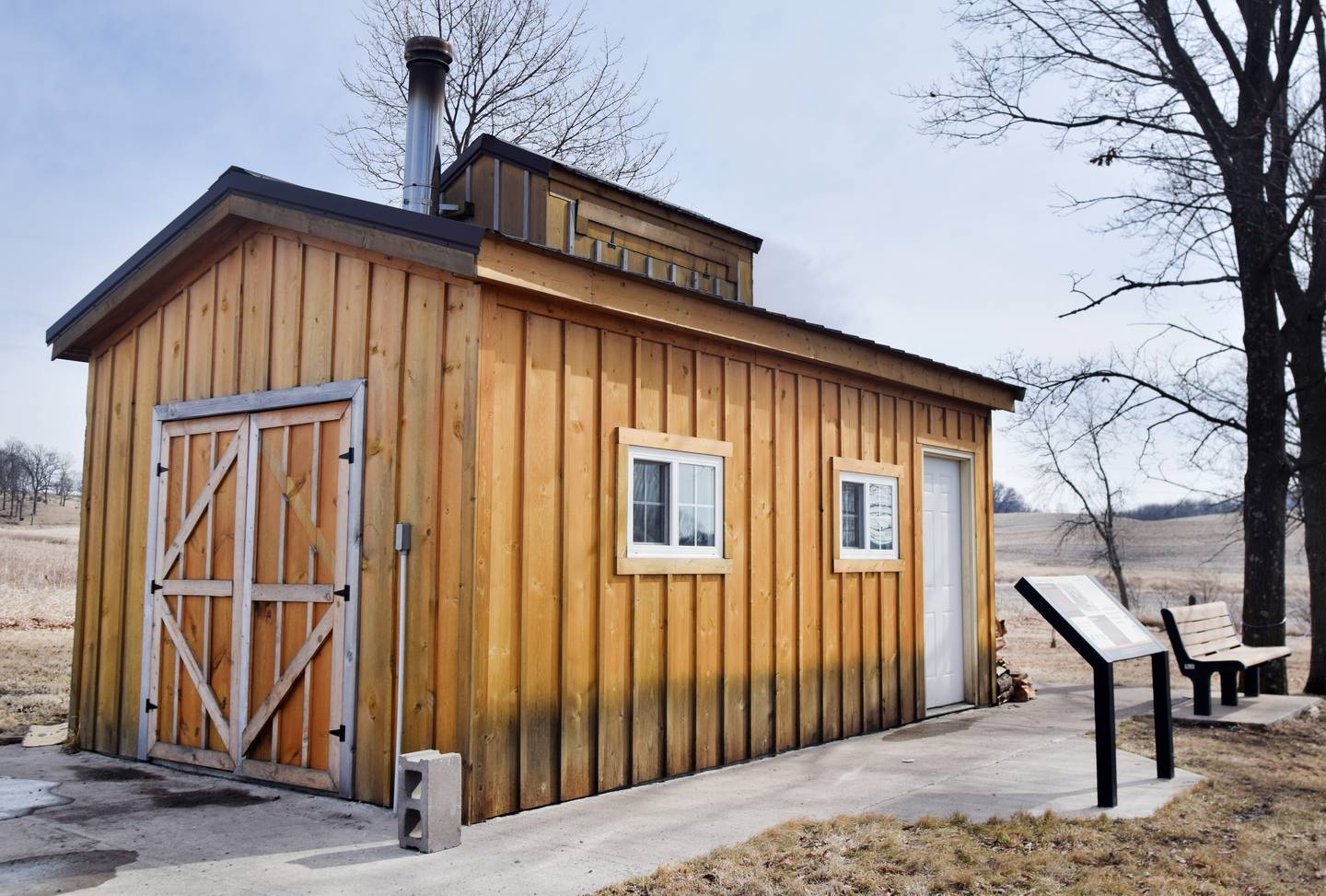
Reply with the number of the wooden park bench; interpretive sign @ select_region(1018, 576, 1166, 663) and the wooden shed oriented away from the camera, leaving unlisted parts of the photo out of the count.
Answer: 0

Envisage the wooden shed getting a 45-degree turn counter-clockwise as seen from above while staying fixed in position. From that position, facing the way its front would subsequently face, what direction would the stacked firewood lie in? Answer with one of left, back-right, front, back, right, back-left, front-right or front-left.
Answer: back-left

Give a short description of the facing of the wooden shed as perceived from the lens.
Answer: facing the viewer and to the left of the viewer

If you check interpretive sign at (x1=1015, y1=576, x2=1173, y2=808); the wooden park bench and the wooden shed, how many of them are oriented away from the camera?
0

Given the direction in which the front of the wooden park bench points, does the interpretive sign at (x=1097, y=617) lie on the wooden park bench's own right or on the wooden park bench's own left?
on the wooden park bench's own right

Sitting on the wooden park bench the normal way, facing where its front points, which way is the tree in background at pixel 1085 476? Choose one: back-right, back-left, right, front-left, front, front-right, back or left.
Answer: back-left

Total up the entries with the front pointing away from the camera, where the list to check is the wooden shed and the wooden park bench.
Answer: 0

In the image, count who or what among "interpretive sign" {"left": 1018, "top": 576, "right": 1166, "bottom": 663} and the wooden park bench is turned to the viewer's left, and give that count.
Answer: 0

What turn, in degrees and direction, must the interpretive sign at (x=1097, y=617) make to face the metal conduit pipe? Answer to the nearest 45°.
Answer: approximately 90° to its right
